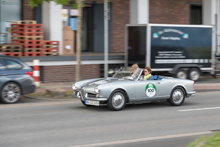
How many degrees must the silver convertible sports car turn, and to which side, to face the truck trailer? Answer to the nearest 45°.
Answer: approximately 135° to its right

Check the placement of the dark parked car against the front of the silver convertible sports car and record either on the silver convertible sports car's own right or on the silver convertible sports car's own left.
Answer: on the silver convertible sports car's own right
